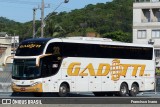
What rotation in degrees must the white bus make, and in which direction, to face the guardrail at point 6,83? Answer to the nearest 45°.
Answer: approximately 90° to its right

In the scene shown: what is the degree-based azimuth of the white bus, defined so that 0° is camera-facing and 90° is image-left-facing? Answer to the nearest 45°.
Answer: approximately 45°
